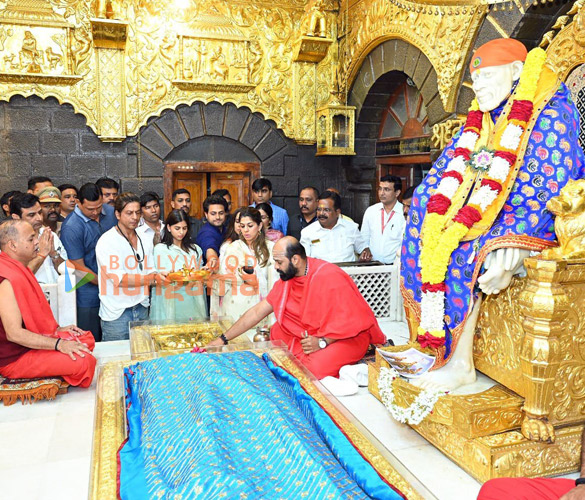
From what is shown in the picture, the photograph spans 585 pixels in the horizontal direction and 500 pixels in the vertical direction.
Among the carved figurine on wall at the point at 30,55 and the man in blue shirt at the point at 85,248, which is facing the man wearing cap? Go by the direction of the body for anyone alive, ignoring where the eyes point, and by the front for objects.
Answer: the carved figurine on wall

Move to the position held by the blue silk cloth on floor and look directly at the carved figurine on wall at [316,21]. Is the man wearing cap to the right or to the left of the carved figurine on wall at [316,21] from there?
left

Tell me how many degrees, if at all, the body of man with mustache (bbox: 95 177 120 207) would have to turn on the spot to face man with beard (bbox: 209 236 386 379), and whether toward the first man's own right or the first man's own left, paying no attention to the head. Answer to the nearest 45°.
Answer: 0° — they already face them

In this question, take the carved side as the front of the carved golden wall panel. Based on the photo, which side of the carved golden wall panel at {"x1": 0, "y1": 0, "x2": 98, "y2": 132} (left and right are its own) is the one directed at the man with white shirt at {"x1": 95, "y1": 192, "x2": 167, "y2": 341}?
front

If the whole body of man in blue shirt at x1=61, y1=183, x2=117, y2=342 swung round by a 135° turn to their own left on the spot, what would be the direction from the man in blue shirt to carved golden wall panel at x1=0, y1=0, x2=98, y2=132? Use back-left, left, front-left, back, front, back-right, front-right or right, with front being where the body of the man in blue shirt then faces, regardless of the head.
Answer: front

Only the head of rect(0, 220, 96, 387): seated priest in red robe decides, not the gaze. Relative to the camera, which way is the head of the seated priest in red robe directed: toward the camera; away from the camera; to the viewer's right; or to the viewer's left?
to the viewer's right

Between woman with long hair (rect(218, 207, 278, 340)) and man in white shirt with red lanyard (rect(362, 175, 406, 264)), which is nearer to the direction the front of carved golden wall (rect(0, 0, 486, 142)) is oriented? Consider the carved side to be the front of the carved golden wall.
the woman with long hair

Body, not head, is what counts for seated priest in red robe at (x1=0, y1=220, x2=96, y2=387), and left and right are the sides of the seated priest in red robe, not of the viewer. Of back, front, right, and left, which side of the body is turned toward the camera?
right

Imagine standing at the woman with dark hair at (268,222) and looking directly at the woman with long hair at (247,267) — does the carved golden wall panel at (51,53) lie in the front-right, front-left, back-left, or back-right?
back-right

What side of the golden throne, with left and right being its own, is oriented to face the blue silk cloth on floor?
front

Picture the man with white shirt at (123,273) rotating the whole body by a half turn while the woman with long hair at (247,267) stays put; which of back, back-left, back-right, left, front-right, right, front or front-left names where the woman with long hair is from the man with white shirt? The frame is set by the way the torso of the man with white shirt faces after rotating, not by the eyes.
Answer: back-right

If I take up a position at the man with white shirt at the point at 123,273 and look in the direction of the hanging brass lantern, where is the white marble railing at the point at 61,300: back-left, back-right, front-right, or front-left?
back-left
